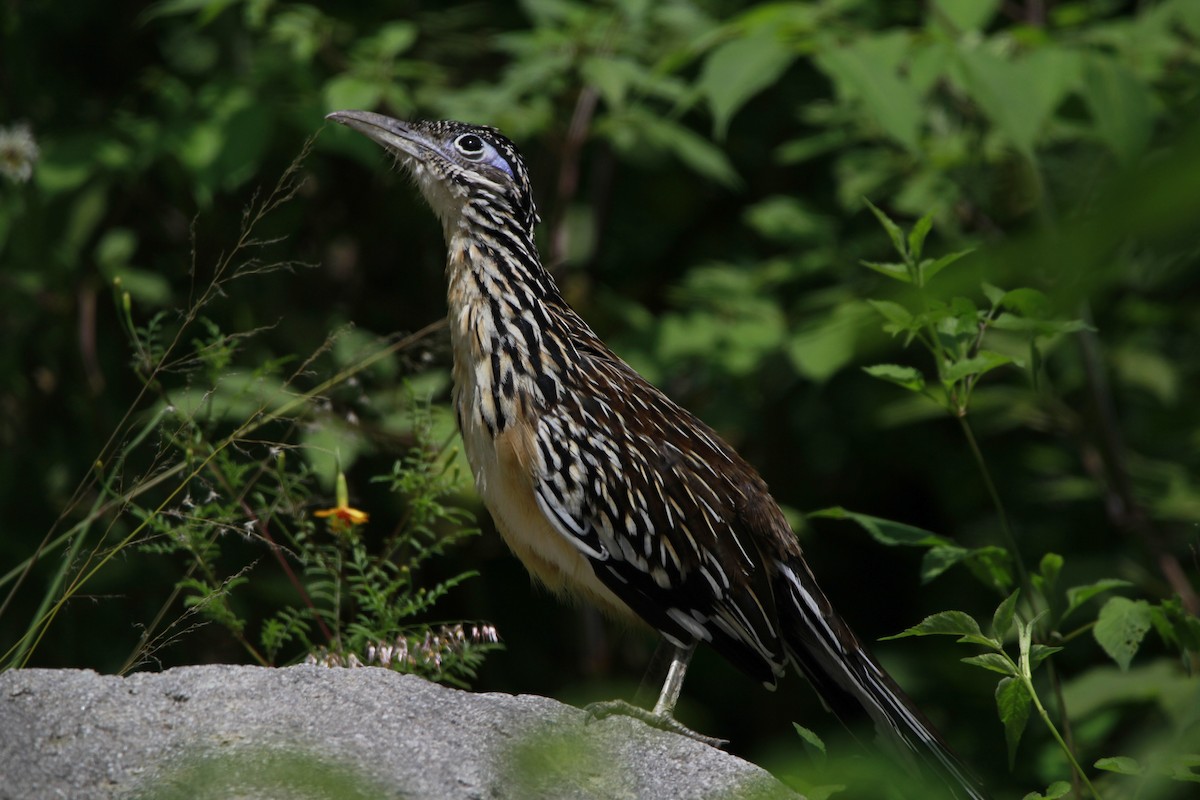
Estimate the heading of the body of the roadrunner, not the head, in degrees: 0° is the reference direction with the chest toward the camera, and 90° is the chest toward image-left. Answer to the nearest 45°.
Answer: approximately 90°

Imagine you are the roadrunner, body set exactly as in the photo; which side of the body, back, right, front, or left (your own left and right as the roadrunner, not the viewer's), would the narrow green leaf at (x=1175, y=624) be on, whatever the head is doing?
back

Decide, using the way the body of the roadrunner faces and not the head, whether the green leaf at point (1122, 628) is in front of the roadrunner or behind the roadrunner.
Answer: behind

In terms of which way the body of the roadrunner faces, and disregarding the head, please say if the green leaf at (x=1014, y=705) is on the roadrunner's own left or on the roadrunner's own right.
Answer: on the roadrunner's own left

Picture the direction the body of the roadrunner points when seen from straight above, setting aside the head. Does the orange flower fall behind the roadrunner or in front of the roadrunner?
in front

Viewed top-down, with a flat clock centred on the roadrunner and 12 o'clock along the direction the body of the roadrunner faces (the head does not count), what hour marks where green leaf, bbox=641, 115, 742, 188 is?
The green leaf is roughly at 3 o'clock from the roadrunner.

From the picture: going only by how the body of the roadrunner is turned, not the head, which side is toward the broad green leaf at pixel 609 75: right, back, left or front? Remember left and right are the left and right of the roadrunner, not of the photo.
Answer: right
